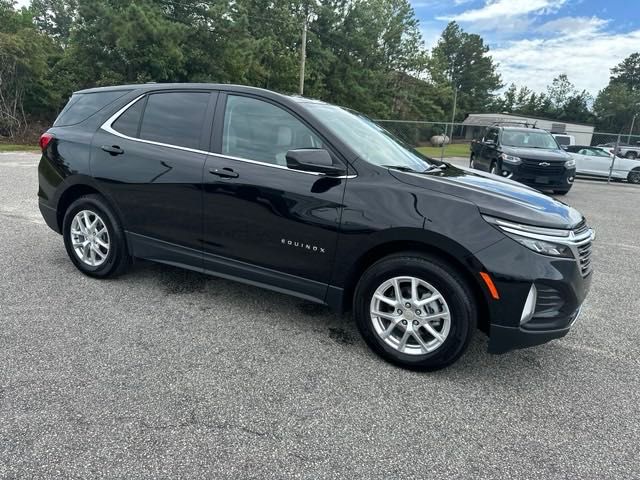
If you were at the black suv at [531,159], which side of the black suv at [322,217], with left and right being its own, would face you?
left

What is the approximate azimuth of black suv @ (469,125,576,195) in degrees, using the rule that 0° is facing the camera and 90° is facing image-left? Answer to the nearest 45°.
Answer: approximately 315°

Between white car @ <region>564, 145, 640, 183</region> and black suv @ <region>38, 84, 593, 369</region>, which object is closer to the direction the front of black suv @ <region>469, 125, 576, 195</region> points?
the black suv

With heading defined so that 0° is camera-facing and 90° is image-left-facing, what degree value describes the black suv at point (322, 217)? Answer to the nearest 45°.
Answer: approximately 315°

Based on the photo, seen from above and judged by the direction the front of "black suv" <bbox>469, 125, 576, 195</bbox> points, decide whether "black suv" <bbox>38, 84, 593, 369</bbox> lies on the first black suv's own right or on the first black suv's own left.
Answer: on the first black suv's own right
